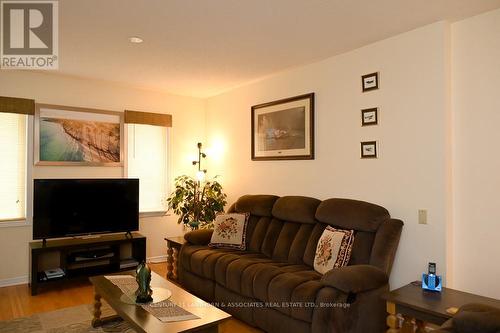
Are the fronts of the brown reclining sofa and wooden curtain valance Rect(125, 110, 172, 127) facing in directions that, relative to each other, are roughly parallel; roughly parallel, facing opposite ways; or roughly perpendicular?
roughly perpendicular

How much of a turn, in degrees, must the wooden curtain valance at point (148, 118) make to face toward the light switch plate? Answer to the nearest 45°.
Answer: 0° — it already faces it

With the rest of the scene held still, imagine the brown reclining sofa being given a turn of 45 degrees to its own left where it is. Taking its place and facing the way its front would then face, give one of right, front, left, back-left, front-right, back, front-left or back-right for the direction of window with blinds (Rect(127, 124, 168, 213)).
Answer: back-right

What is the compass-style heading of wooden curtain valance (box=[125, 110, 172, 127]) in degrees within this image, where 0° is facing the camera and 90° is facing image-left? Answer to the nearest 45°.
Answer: approximately 315°

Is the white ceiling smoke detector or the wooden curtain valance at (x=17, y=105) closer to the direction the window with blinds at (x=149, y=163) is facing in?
the white ceiling smoke detector

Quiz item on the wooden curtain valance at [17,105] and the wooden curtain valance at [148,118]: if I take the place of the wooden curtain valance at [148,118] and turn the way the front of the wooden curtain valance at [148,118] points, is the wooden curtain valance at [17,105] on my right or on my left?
on my right

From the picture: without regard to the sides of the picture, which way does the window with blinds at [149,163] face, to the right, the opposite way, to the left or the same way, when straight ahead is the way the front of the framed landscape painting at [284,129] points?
to the left
